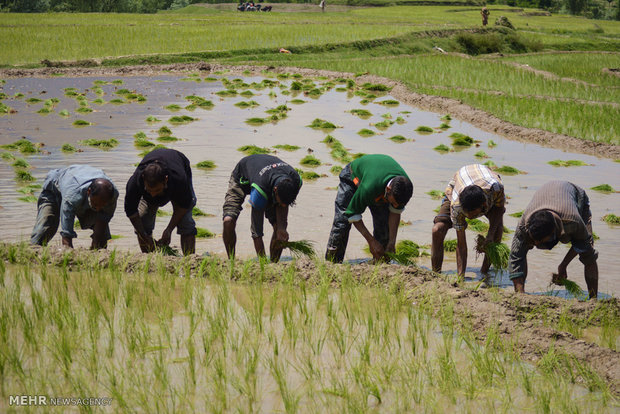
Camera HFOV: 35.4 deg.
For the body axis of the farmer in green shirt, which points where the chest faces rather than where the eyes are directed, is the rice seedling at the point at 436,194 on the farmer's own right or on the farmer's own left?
on the farmer's own left

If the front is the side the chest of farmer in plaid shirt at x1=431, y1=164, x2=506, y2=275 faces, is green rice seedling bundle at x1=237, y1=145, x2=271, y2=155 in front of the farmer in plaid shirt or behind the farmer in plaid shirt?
behind

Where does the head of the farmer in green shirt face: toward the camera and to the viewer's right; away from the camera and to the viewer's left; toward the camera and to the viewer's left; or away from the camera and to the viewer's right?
toward the camera and to the viewer's right

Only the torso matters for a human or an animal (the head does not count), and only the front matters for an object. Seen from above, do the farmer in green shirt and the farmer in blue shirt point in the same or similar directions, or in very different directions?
same or similar directions

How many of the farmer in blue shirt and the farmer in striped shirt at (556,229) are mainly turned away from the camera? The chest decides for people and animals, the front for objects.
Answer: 0

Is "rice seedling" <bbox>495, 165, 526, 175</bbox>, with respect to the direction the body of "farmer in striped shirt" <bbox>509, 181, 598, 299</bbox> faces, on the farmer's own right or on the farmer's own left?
on the farmer's own right

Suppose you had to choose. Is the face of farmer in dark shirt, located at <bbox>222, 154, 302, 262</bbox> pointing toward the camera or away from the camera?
toward the camera

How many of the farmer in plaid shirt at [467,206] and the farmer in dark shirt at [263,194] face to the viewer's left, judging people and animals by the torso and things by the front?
0

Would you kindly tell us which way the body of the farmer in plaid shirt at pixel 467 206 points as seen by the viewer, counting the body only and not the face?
toward the camera

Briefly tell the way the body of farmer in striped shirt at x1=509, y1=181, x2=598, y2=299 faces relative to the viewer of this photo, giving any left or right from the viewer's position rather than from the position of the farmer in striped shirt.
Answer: facing the viewer and to the left of the viewer

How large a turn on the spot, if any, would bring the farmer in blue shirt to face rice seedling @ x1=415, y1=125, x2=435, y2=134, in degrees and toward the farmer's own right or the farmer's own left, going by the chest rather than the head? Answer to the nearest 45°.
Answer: approximately 90° to the farmer's own left

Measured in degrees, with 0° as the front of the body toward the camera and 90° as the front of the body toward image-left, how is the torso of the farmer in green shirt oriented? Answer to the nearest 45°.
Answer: approximately 315°

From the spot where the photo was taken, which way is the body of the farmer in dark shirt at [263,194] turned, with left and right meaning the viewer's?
facing the viewer and to the right of the viewer

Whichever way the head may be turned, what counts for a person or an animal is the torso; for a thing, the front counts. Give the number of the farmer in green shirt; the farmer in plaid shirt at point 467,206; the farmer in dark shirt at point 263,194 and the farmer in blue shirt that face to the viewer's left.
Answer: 0
